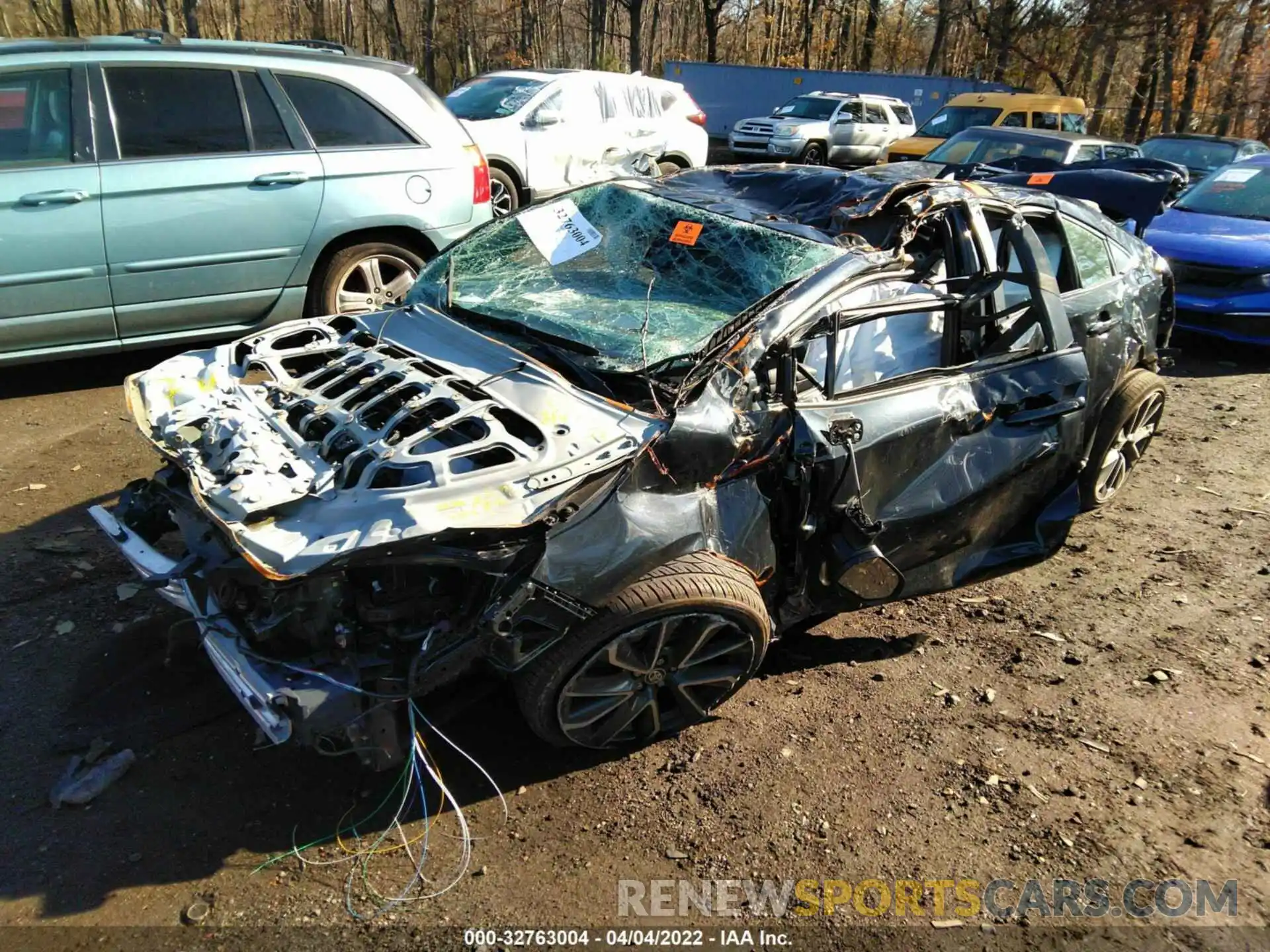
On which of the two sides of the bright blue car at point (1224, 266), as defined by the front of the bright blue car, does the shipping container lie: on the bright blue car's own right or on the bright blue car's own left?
on the bright blue car's own right

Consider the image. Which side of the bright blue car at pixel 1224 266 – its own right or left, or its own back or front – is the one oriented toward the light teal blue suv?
front

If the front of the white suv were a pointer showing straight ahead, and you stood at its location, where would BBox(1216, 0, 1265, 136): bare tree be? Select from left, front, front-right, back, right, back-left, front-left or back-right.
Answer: back

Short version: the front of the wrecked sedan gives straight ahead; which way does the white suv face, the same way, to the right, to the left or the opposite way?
the same way

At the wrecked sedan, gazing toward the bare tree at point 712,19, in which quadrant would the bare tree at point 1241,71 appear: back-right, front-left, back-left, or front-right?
front-right

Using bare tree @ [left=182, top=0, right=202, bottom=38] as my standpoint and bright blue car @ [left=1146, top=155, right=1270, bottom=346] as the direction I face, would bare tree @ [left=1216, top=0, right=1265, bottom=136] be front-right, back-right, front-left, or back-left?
front-left

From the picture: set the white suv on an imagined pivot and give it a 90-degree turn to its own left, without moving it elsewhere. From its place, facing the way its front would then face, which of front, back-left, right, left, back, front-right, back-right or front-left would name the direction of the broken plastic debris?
front-right

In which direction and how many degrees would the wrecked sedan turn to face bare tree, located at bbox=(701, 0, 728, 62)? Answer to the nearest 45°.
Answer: approximately 135° to its right

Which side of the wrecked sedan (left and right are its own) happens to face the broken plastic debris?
front

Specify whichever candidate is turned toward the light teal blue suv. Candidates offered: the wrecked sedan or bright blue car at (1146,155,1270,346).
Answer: the bright blue car

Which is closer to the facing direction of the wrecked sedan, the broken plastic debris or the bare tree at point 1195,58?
the broken plastic debris

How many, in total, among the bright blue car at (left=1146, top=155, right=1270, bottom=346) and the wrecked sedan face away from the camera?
0

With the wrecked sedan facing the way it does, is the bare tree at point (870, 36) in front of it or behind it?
behind

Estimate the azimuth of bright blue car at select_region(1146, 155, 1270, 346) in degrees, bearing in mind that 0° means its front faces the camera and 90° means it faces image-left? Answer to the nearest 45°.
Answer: approximately 45°

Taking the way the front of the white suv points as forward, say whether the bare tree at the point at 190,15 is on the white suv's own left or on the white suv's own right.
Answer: on the white suv's own right

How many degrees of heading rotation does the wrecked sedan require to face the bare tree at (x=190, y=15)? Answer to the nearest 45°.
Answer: approximately 90° to its right

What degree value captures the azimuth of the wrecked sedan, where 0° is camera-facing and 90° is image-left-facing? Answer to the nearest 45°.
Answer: approximately 45°

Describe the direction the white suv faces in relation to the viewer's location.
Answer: facing the viewer and to the left of the viewer
